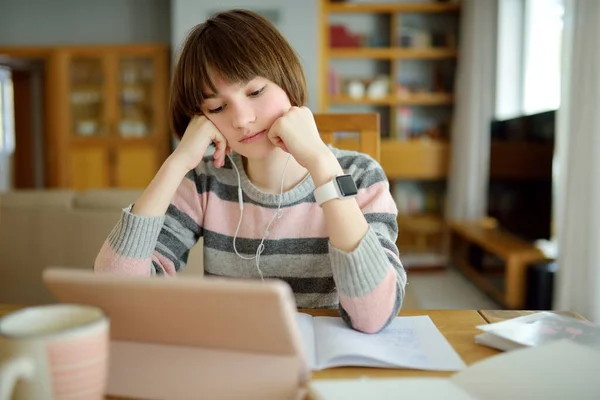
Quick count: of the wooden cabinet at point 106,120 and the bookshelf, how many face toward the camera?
2

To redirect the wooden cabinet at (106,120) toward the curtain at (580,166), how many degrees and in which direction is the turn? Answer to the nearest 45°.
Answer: approximately 45° to its left

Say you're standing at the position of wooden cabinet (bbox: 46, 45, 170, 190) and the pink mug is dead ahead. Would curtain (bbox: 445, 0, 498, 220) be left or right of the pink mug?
left

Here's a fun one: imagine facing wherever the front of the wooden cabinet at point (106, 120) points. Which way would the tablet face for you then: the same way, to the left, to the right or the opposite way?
the opposite way

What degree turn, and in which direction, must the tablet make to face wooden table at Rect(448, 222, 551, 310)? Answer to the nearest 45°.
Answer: approximately 45° to its right

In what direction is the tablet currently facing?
away from the camera

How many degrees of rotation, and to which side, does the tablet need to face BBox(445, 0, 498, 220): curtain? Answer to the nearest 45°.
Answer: approximately 45° to its right

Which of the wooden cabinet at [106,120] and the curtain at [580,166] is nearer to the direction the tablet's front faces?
the wooden cabinet

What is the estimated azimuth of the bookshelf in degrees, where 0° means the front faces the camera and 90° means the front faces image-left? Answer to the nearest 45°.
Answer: approximately 0°
